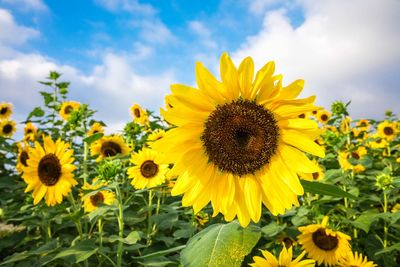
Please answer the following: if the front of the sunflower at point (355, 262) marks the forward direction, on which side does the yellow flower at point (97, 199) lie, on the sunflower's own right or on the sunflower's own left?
on the sunflower's own right

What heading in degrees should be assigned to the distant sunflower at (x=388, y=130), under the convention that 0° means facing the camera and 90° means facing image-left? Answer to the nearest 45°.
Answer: approximately 0°

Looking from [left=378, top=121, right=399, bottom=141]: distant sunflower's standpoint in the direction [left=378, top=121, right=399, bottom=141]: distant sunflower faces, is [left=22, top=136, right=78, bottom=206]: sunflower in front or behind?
in front

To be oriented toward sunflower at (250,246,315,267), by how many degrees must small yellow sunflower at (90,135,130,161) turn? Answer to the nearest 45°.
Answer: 0° — it already faces it

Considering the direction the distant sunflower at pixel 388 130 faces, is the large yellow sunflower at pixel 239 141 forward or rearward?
forward

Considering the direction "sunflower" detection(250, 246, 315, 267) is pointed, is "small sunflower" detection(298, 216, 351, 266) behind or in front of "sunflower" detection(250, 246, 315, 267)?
behind

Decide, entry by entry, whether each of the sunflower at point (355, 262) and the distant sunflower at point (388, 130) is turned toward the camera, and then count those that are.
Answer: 2

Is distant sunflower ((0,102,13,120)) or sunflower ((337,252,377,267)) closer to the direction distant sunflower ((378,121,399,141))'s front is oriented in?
the sunflower

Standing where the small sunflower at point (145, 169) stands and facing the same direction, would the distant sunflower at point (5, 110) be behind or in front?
behind

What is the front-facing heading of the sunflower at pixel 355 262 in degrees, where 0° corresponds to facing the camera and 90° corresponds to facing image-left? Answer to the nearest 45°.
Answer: approximately 0°

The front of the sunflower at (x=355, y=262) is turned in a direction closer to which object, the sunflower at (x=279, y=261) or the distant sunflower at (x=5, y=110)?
the sunflower
